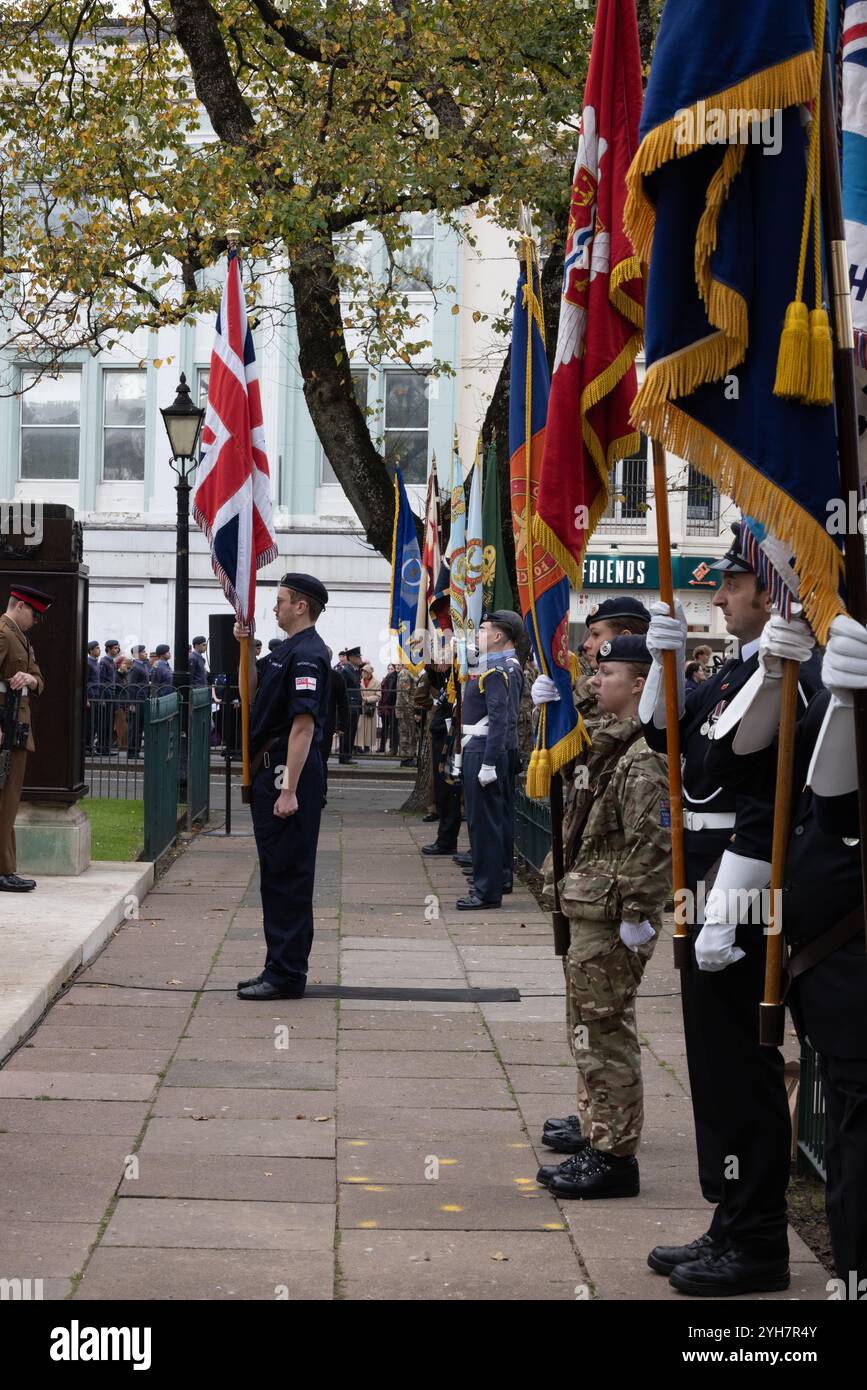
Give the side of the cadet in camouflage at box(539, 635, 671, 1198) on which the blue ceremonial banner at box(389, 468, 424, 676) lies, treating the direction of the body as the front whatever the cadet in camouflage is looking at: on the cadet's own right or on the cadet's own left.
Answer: on the cadet's own right

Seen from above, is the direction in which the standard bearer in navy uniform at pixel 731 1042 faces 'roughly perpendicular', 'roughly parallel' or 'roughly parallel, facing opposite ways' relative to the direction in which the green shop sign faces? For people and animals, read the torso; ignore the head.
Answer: roughly perpendicular

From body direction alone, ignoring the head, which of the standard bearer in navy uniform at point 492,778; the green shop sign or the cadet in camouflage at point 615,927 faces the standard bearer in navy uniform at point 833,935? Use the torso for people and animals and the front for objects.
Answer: the green shop sign

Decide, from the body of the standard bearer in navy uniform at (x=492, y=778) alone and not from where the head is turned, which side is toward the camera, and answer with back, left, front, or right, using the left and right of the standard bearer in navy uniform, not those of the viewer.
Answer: left

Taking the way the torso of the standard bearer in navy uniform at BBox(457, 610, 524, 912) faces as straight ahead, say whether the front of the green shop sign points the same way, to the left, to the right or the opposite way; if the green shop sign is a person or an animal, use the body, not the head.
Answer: to the left

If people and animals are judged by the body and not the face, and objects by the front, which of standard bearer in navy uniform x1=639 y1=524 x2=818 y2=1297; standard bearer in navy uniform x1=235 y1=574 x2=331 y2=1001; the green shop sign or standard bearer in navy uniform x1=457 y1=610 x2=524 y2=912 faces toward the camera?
the green shop sign

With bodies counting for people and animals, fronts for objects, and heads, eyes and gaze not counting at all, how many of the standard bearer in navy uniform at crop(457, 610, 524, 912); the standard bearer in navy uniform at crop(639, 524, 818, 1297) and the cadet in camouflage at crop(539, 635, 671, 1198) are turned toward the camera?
0

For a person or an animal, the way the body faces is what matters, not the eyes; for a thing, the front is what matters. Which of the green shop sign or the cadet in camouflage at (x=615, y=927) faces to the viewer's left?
the cadet in camouflage

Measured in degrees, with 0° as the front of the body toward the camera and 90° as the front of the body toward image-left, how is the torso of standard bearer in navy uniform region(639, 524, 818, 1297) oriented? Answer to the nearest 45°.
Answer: approximately 90°

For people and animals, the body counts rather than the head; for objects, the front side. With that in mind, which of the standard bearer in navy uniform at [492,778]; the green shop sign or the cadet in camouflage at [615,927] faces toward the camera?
the green shop sign

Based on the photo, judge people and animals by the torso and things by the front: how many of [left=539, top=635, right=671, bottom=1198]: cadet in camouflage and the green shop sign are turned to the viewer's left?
1

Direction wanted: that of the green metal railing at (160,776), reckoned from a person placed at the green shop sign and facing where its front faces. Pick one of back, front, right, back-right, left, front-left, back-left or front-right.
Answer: front
